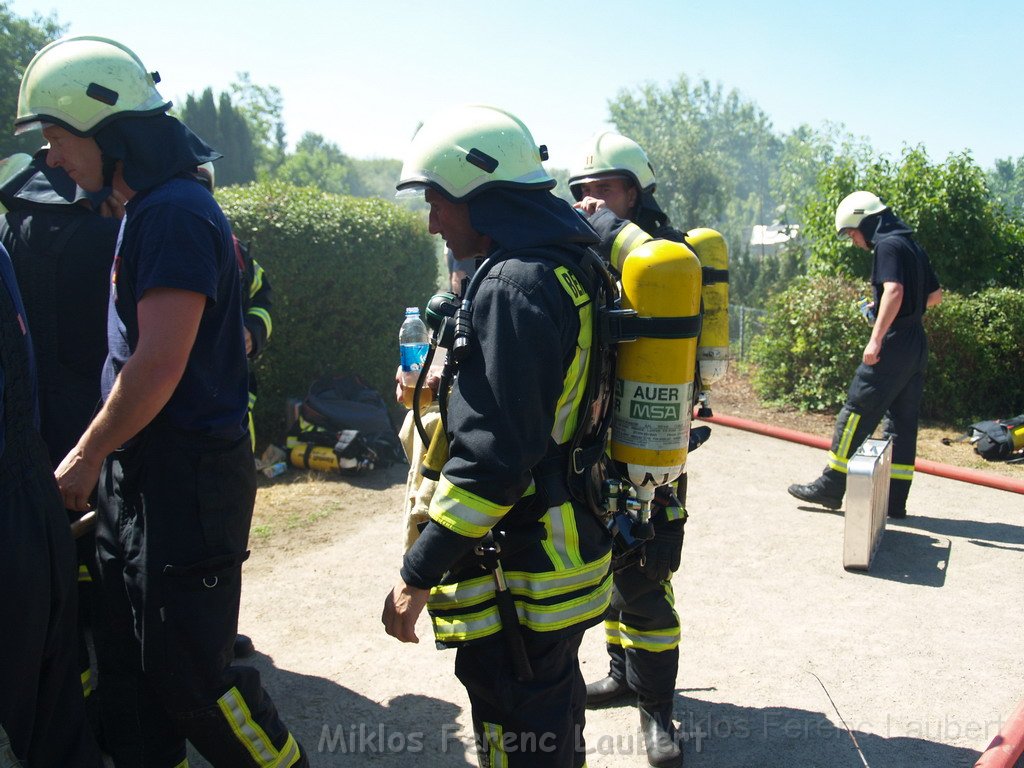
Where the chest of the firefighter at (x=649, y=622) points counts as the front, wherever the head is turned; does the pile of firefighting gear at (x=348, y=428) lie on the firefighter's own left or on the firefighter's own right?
on the firefighter's own right

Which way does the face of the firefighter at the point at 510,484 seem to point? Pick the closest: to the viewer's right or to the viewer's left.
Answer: to the viewer's left

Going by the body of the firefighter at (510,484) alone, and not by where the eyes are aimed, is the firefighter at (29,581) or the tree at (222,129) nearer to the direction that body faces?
the firefighter

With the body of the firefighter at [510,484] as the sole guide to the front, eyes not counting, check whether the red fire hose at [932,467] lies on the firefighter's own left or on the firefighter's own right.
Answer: on the firefighter's own right

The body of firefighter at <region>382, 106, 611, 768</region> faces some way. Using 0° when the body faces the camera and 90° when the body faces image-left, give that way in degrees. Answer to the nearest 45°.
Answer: approximately 90°

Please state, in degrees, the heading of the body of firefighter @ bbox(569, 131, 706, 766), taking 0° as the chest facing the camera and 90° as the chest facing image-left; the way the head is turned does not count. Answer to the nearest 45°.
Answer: approximately 45°

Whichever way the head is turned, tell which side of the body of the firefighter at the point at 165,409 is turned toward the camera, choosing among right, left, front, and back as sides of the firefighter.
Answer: left

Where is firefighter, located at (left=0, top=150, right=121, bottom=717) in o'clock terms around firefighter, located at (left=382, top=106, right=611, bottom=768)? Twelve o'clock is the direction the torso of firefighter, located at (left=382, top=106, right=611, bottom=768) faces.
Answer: firefighter, located at (left=0, top=150, right=121, bottom=717) is roughly at 1 o'clock from firefighter, located at (left=382, top=106, right=611, bottom=768).
